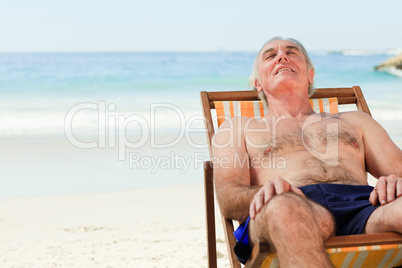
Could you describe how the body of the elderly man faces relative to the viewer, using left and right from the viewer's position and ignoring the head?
facing the viewer
